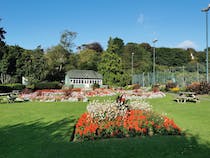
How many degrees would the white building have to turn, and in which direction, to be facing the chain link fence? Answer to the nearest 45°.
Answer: approximately 45° to its left

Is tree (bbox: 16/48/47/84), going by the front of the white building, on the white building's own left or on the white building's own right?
on the white building's own right

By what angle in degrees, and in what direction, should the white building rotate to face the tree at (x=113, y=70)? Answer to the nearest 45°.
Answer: approximately 45° to its left

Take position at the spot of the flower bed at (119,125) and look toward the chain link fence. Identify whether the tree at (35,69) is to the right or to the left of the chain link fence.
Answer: left

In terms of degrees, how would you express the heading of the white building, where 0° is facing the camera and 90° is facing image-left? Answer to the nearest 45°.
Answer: approximately 0°
